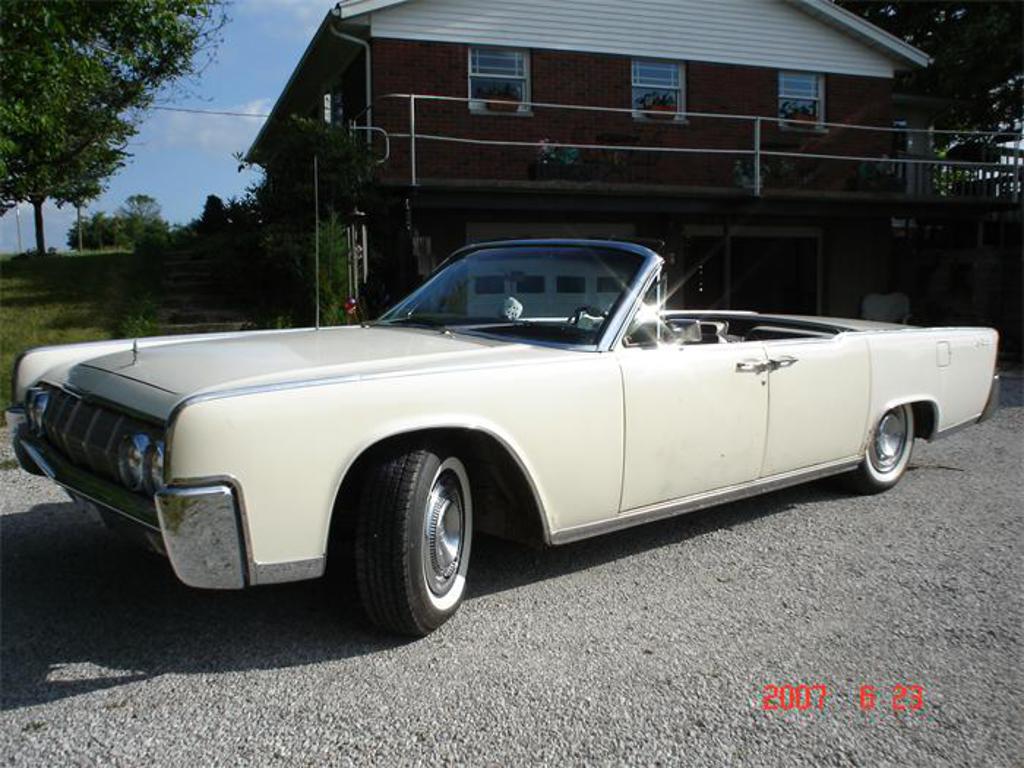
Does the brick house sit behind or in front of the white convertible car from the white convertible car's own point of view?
behind

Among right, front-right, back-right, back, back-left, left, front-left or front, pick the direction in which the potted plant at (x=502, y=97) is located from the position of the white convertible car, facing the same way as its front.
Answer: back-right

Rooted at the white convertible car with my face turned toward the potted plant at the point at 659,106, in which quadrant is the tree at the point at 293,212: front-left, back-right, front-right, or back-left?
front-left

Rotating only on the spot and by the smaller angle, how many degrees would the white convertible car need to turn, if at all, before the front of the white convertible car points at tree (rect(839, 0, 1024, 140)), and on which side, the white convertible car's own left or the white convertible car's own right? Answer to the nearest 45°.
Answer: approximately 180°

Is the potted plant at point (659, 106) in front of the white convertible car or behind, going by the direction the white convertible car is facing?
behind

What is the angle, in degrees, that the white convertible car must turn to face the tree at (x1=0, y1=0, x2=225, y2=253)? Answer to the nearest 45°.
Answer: approximately 90° to its right

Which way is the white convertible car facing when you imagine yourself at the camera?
facing the viewer and to the left of the viewer

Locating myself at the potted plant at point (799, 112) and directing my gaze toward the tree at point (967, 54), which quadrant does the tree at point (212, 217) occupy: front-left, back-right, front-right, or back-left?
back-left
